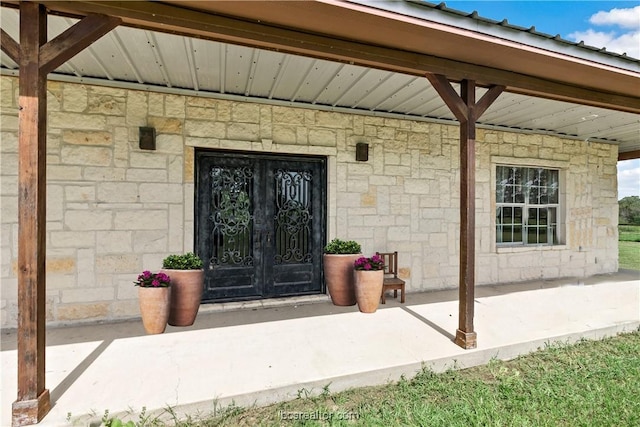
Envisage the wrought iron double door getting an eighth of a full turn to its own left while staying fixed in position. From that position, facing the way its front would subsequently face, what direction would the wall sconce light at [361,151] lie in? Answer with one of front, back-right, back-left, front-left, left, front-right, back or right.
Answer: front-left

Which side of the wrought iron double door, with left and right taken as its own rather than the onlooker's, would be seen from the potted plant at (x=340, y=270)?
left

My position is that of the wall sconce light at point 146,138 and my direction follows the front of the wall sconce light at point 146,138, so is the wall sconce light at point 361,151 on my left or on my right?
on my left

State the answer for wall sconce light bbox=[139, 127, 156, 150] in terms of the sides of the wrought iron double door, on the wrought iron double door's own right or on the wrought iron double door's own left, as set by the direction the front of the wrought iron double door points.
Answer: on the wrought iron double door's own right

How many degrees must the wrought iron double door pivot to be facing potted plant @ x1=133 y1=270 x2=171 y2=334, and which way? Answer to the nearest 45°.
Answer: approximately 45° to its right

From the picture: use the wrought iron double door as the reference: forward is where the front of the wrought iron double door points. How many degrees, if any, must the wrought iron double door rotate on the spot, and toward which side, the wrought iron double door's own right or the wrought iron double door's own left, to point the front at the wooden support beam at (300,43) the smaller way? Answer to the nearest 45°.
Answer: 0° — it already faces it

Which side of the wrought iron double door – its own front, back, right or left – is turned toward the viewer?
front

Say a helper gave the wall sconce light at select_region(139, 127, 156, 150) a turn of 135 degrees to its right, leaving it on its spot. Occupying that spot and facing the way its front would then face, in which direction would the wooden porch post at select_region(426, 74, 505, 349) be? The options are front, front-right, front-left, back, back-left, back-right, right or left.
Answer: back

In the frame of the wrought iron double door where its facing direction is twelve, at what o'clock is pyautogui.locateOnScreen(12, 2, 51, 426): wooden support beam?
The wooden support beam is roughly at 1 o'clock from the wrought iron double door.

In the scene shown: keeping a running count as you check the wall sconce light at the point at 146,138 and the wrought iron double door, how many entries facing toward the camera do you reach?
2

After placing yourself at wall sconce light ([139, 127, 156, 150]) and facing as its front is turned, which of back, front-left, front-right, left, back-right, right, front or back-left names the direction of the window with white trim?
left

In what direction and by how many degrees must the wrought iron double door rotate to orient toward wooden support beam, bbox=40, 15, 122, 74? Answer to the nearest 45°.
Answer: approximately 45° to its right
